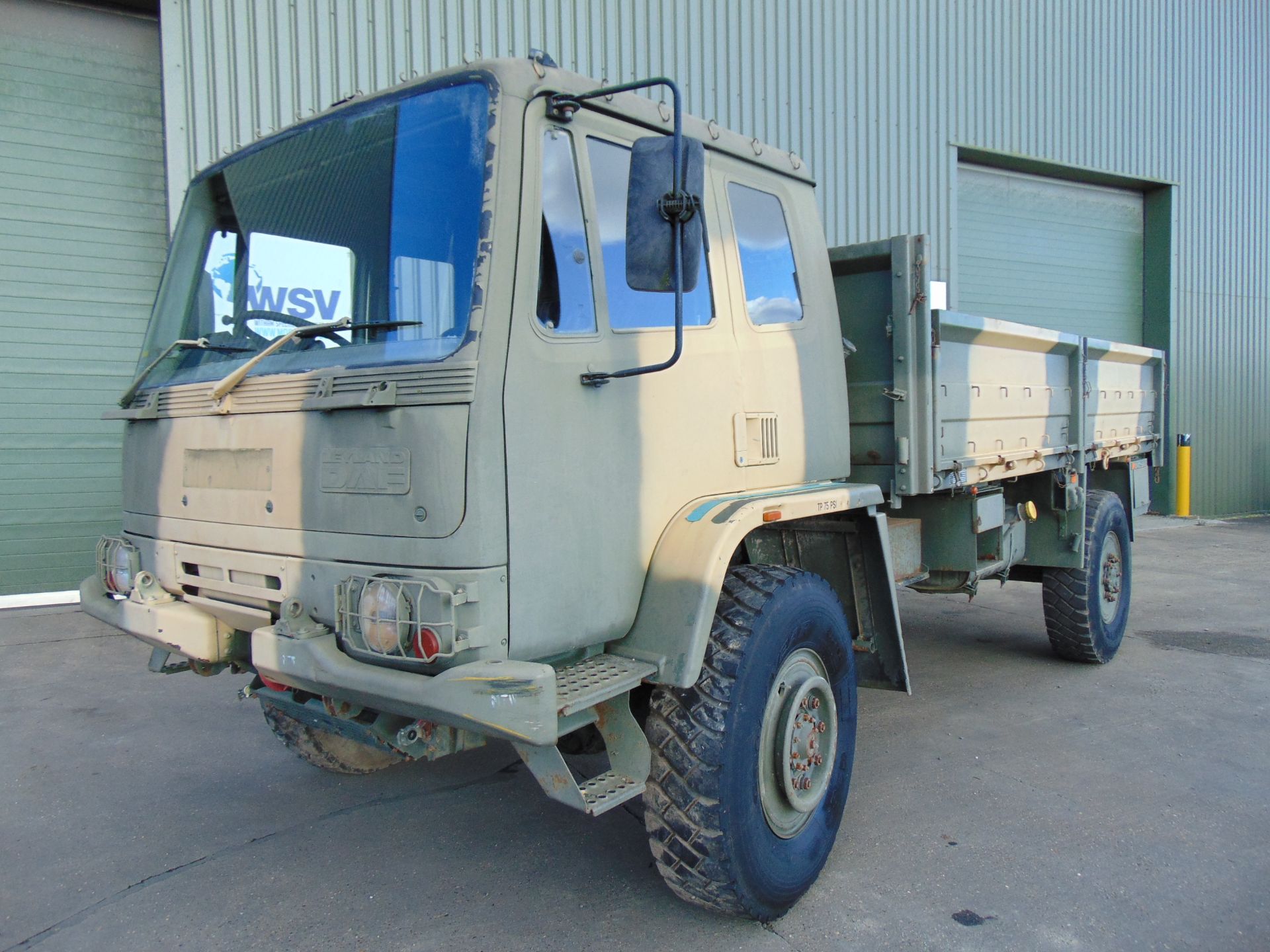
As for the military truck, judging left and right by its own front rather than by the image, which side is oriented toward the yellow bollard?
back

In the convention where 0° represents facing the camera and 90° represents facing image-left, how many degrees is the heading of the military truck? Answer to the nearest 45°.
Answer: approximately 45°
